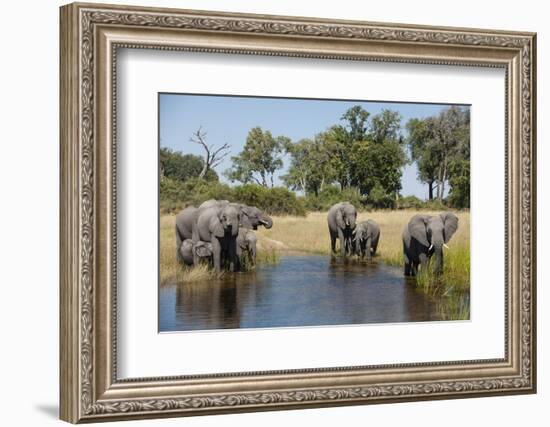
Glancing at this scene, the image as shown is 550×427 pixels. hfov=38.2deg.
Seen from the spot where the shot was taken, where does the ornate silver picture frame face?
facing the viewer and to the right of the viewer
